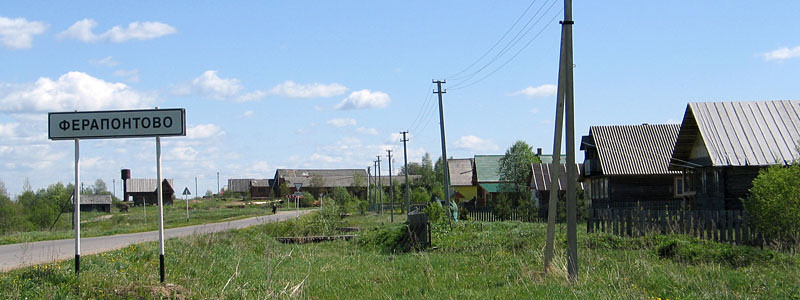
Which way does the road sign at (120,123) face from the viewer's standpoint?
toward the camera

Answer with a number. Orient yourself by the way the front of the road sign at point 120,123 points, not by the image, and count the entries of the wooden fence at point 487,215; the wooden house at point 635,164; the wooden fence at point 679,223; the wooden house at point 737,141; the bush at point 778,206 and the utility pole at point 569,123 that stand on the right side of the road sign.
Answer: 0

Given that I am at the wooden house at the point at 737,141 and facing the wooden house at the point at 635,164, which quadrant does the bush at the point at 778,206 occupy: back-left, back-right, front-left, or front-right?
back-left

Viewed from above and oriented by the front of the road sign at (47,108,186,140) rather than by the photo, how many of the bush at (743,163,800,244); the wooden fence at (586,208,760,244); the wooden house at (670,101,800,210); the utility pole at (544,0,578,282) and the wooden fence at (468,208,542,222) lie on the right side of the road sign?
0

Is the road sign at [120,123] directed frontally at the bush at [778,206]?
no

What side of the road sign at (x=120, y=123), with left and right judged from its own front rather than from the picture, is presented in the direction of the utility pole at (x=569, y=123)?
left

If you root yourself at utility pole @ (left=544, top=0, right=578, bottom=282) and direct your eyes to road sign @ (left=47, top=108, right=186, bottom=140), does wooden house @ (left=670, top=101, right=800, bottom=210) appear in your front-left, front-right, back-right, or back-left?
back-right

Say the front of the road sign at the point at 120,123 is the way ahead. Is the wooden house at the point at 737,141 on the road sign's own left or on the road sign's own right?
on the road sign's own left

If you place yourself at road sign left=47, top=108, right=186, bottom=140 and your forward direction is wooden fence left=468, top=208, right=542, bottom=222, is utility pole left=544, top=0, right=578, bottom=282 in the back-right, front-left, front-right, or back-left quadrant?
front-right

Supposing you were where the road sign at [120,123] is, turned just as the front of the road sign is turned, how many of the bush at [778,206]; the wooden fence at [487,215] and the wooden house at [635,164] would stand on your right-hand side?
0

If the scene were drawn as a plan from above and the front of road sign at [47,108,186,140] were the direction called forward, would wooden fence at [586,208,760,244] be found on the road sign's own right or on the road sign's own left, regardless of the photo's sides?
on the road sign's own left

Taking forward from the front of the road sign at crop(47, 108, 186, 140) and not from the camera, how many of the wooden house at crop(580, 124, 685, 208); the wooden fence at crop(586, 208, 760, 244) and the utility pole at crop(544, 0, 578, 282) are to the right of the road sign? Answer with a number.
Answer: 0

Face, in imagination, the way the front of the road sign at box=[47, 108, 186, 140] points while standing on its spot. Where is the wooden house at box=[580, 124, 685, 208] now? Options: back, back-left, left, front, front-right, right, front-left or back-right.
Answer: back-left

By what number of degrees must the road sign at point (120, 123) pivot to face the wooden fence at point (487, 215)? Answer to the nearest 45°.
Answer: approximately 135° to its left

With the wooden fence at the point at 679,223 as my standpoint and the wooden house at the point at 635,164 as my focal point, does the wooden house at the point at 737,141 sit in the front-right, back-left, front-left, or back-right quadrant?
front-right
